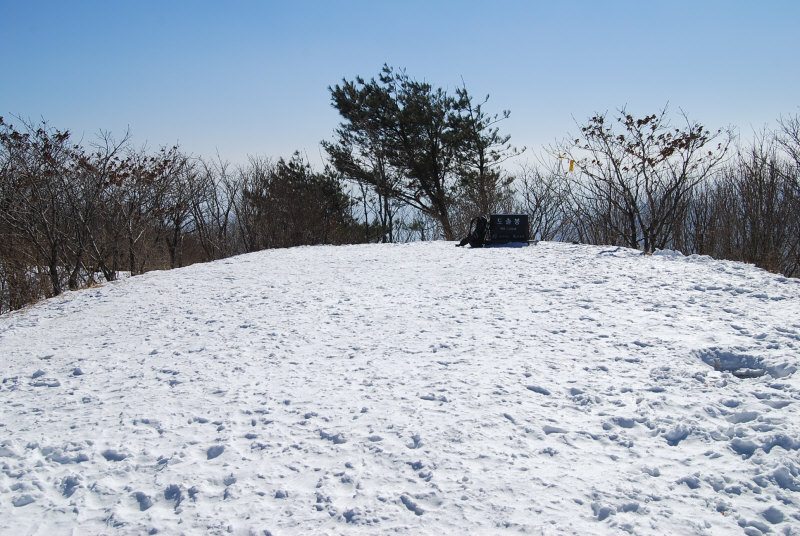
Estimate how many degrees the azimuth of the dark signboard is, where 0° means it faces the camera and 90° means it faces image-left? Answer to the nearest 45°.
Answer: approximately 0°
